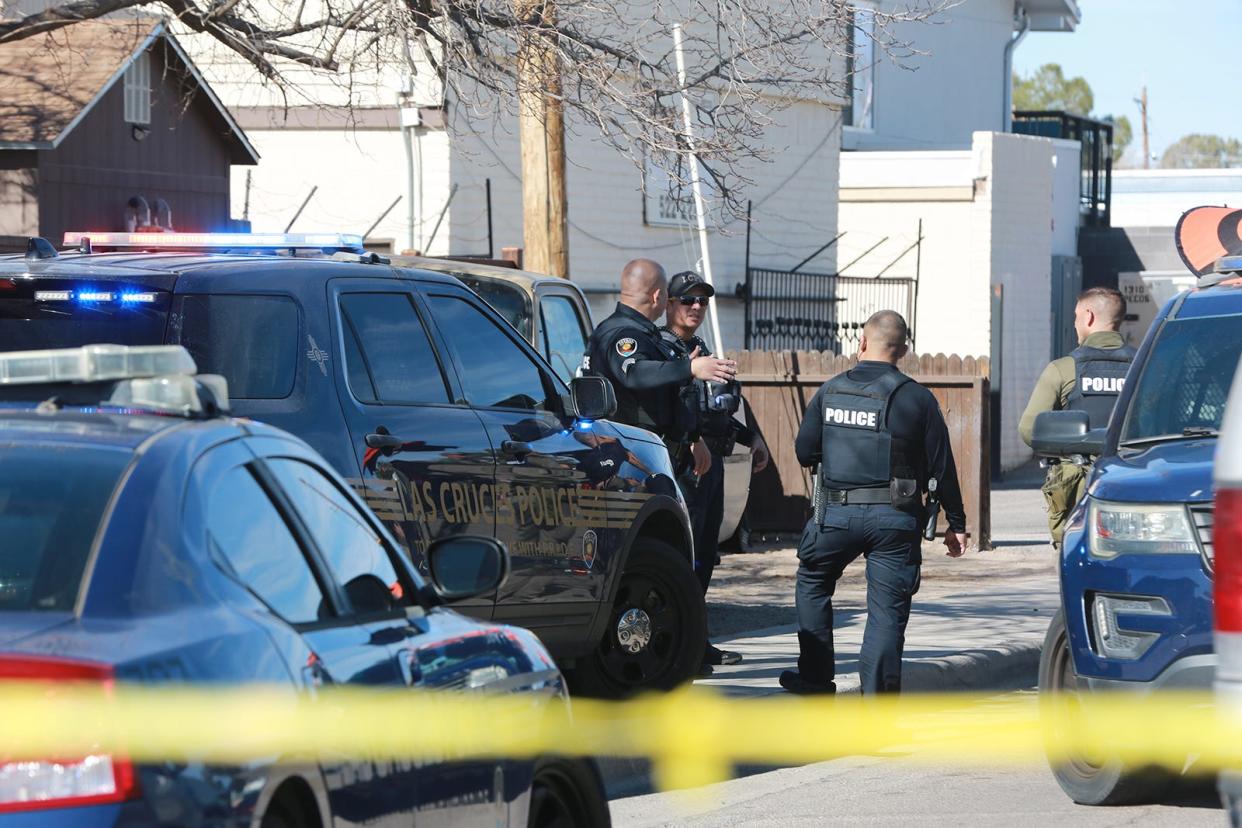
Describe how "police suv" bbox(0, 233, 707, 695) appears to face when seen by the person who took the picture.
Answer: facing away from the viewer and to the right of the viewer

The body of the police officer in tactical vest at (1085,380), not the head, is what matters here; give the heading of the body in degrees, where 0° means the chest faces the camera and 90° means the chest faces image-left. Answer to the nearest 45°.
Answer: approximately 135°

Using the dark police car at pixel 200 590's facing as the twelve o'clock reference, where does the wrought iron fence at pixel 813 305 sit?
The wrought iron fence is roughly at 11 o'clock from the dark police car.

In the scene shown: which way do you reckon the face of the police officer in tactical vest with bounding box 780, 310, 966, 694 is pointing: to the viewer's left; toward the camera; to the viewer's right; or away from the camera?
away from the camera

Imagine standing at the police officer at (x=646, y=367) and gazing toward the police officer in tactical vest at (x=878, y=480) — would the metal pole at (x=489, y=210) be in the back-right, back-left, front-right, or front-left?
back-left

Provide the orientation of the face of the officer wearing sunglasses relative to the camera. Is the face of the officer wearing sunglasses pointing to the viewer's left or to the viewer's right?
to the viewer's left

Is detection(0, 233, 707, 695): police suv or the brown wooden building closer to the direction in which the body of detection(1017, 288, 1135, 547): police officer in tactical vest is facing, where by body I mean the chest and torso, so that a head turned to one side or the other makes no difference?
the brown wooden building

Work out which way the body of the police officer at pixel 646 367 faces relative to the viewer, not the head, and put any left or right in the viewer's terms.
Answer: facing away from the viewer and to the right of the viewer

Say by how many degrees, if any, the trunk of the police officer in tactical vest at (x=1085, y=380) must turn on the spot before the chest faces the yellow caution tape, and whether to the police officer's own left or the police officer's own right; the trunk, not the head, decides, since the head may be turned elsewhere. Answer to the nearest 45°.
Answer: approximately 135° to the police officer's own left

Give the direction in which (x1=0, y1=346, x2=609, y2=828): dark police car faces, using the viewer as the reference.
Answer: facing away from the viewer and to the right of the viewer

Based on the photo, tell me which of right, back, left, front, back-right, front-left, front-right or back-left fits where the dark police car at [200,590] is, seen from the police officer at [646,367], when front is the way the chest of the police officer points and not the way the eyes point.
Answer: back-right
